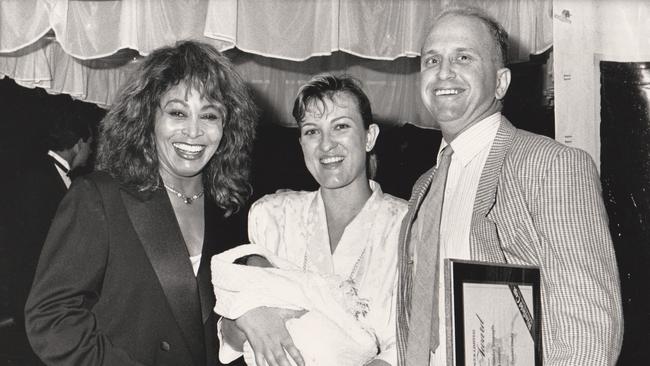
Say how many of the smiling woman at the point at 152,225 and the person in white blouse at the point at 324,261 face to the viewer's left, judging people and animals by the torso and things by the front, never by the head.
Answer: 0

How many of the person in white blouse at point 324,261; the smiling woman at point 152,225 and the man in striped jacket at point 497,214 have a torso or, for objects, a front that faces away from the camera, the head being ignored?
0

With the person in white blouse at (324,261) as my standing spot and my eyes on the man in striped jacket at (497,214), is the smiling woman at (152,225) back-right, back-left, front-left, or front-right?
back-right

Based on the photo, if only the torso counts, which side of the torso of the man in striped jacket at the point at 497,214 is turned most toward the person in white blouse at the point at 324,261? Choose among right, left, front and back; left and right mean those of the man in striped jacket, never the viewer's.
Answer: right

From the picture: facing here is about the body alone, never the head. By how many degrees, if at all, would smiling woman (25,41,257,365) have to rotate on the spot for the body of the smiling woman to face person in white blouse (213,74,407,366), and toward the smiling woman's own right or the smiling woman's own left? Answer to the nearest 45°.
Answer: approximately 45° to the smiling woman's own left

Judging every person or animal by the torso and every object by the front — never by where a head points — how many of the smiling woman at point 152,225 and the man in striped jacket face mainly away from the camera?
0

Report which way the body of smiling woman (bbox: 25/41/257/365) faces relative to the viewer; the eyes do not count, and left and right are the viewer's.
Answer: facing the viewer and to the right of the viewer

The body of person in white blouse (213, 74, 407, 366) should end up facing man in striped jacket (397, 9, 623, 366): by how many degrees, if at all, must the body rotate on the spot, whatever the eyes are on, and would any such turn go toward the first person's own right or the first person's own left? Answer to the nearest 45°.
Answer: approximately 45° to the first person's own left

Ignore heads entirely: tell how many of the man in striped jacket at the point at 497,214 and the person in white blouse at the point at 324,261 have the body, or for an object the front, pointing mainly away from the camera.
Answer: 0

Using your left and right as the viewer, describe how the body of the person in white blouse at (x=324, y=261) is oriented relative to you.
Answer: facing the viewer

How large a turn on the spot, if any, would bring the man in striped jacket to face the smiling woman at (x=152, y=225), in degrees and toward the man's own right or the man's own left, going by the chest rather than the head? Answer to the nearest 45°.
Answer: approximately 45° to the man's own right

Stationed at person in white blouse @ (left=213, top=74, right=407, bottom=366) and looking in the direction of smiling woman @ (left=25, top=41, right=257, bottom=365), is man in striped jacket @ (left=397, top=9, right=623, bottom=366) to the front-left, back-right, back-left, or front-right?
back-left

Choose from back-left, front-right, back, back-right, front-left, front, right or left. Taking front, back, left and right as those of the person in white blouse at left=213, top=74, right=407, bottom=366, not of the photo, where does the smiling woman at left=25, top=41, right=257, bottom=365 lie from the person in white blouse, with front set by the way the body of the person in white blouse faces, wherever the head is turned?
right
